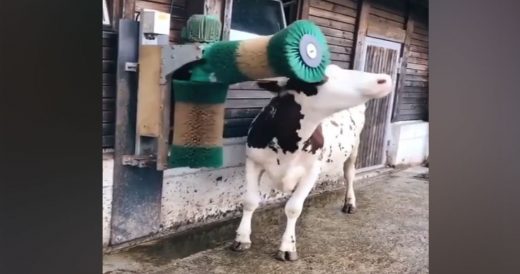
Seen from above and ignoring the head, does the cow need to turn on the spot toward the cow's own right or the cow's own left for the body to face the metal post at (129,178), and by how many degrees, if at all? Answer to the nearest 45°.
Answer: approximately 45° to the cow's own right

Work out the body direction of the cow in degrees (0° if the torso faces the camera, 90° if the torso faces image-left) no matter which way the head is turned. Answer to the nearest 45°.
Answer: approximately 45°
